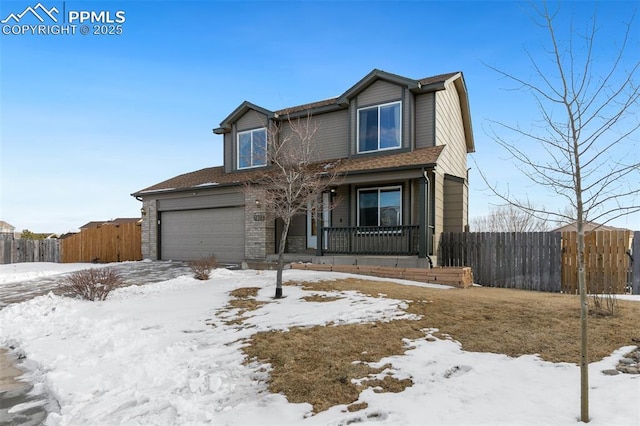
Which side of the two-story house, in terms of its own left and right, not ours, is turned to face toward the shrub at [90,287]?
front

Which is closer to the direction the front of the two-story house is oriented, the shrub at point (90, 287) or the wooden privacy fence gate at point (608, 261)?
the shrub

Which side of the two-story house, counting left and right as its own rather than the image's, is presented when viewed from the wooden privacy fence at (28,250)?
right

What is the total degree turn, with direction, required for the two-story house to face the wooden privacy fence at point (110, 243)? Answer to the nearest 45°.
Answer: approximately 90° to its right

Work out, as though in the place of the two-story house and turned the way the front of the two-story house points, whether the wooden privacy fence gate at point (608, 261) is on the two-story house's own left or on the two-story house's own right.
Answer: on the two-story house's own left

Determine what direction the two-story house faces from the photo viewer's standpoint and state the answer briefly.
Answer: facing the viewer and to the left of the viewer

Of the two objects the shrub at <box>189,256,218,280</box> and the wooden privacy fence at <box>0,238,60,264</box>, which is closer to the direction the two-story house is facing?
the shrub

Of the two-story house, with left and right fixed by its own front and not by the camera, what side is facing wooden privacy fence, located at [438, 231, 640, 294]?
left

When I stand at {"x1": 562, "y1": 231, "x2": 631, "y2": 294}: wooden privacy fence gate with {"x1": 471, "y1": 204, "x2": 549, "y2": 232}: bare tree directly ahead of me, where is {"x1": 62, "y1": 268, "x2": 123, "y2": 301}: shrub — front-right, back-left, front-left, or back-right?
back-left
